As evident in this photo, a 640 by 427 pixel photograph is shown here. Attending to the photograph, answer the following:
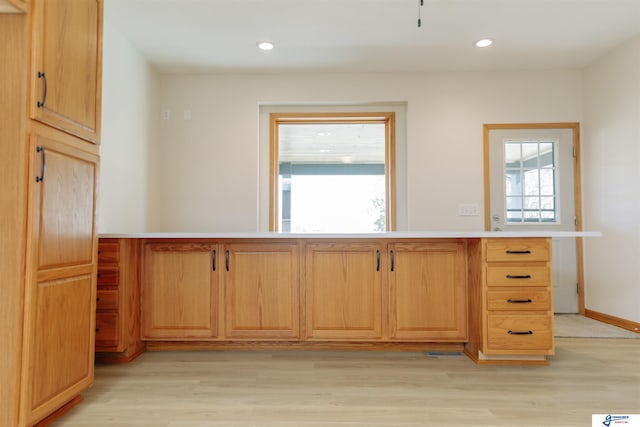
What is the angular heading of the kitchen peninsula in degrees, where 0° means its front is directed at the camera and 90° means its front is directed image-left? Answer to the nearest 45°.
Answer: approximately 0°

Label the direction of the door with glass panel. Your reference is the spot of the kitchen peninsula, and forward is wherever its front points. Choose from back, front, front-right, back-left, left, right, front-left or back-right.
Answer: back-left
